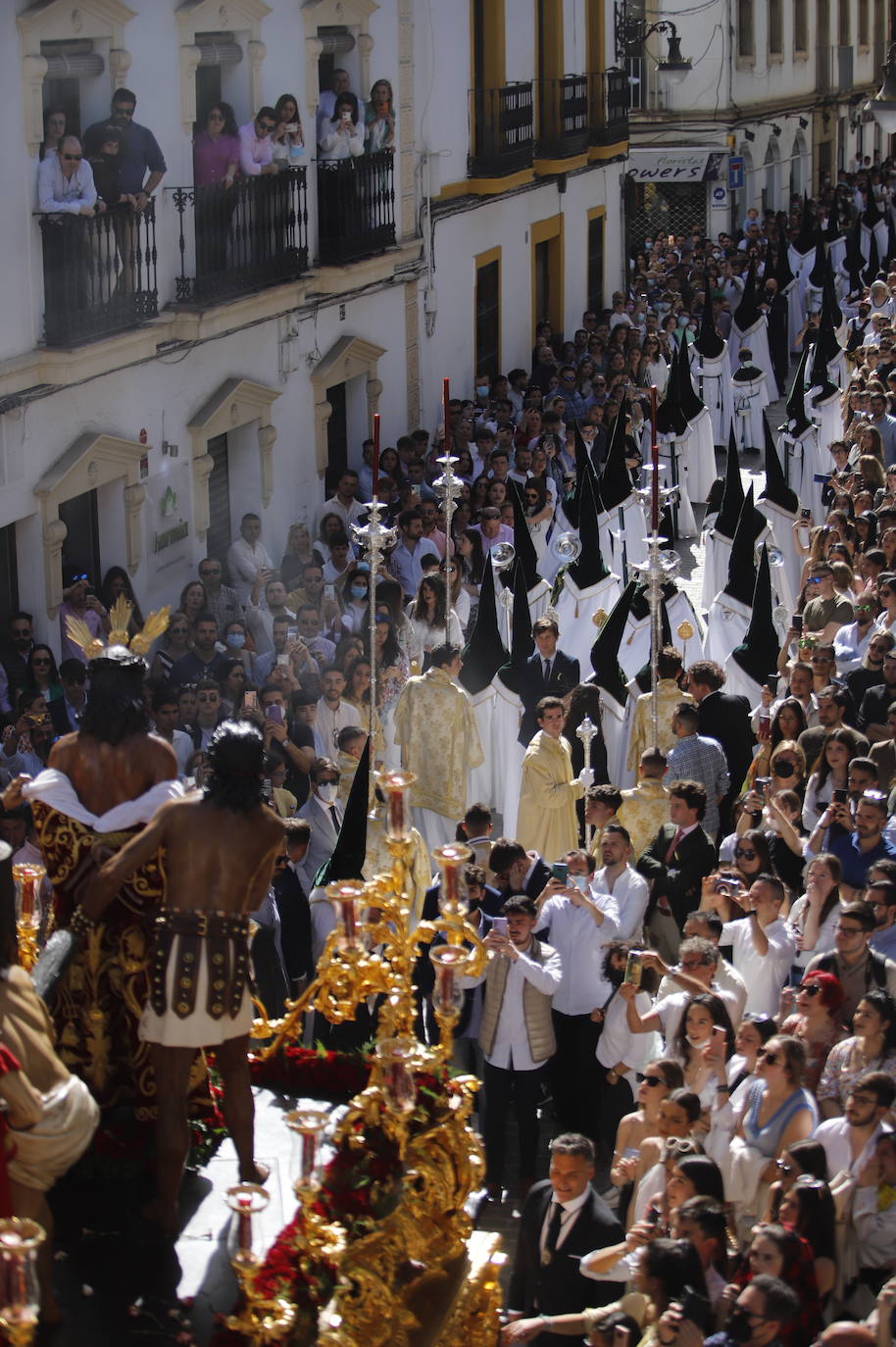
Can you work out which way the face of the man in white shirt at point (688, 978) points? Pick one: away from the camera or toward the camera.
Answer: toward the camera

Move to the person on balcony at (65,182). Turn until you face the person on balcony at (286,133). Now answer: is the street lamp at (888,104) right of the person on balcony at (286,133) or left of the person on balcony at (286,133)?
right

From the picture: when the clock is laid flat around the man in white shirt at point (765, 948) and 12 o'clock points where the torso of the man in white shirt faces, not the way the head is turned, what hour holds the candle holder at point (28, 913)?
The candle holder is roughly at 12 o'clock from the man in white shirt.

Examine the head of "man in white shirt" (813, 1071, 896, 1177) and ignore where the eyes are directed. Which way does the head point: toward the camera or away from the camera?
toward the camera

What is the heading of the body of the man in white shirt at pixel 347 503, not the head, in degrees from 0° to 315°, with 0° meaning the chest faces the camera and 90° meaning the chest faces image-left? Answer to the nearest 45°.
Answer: approximately 315°

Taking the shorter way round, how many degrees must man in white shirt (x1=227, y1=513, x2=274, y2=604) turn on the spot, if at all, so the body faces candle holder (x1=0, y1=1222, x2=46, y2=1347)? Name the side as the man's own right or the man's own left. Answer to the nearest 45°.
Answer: approximately 45° to the man's own right

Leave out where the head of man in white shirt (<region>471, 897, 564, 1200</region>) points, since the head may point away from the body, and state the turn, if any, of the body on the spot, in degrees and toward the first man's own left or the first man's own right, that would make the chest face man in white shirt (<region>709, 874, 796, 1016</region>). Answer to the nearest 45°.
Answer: approximately 135° to the first man's own left

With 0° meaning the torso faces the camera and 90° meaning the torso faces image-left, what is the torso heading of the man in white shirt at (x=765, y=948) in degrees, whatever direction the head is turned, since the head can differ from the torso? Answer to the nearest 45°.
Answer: approximately 45°

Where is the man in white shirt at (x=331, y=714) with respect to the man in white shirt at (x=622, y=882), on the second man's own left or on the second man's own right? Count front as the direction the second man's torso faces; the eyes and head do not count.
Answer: on the second man's own right

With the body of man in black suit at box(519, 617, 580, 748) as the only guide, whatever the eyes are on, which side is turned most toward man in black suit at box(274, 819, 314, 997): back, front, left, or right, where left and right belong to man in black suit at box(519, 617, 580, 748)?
front

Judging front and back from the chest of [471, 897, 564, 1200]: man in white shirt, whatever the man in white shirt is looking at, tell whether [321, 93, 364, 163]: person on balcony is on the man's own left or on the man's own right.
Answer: on the man's own right
